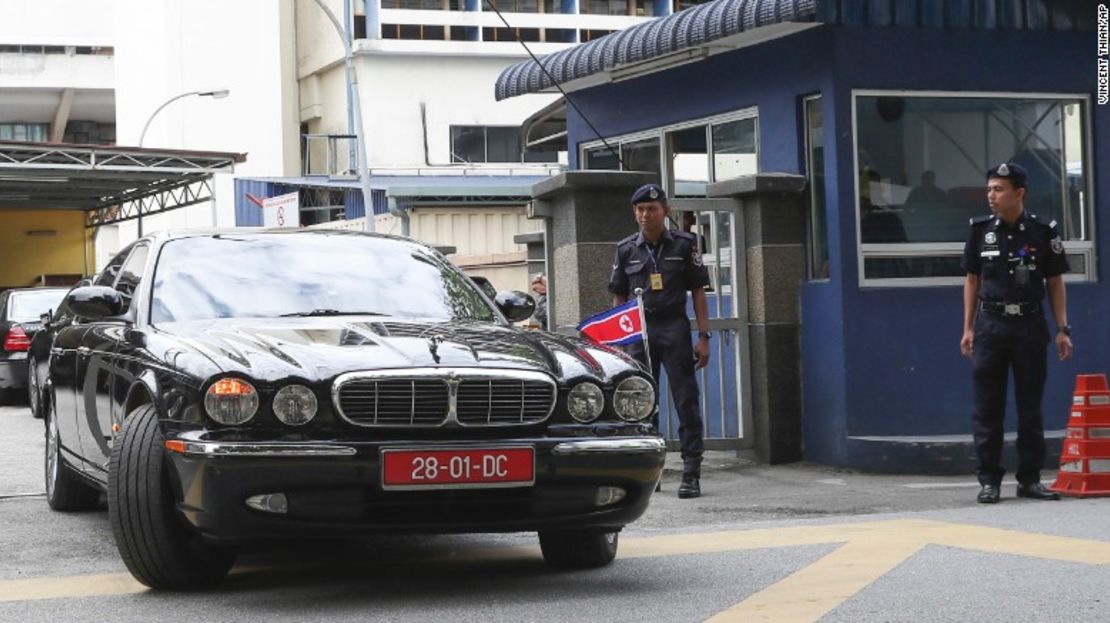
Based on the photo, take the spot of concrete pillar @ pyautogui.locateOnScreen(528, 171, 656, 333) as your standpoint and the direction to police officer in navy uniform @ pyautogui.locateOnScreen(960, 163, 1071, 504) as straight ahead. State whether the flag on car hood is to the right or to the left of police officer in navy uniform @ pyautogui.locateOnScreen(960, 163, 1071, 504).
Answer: right

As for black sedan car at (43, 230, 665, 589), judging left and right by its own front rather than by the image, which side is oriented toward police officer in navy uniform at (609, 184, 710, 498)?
left

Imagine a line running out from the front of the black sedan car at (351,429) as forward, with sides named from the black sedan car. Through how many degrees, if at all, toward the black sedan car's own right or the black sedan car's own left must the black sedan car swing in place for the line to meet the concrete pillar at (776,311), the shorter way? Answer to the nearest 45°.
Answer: approximately 90° to the black sedan car's own left

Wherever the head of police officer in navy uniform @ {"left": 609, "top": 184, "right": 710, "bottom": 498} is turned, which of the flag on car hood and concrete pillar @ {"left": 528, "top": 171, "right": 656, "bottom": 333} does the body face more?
the flag on car hood

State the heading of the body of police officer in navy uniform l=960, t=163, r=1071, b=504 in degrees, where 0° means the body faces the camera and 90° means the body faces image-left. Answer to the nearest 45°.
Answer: approximately 0°

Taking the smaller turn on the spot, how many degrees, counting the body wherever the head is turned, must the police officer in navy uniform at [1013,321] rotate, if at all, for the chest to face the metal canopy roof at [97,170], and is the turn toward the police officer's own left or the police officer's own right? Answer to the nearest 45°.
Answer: approximately 135° to the police officer's own right

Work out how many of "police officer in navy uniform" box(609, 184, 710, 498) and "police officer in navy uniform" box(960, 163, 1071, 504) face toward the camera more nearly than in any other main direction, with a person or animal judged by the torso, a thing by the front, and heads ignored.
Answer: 2

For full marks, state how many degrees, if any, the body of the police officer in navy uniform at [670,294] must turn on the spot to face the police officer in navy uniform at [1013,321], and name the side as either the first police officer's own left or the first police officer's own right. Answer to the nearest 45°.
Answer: approximately 90° to the first police officer's own left

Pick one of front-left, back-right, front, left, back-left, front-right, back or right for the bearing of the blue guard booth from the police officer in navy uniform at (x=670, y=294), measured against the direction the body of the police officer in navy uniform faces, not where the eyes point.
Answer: back-left

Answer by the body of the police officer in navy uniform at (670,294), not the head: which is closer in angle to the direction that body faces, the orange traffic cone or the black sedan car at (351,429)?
the black sedan car

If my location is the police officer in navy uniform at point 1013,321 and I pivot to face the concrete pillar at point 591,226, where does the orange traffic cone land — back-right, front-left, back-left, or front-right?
back-right
